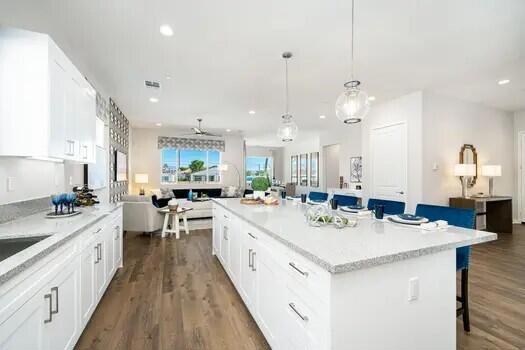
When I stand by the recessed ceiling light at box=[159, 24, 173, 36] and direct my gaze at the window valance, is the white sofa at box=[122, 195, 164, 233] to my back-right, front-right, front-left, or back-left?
front-left

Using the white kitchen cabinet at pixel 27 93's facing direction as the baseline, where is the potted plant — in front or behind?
in front

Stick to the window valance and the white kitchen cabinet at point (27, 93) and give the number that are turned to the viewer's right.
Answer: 1

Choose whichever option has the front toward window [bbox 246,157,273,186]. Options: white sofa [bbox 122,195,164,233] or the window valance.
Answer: the white sofa

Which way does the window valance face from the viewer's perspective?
toward the camera

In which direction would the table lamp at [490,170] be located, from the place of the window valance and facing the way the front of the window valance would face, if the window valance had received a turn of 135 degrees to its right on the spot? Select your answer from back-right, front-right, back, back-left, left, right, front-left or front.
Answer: back

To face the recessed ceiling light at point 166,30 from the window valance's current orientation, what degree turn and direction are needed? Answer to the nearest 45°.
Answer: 0° — it already faces it

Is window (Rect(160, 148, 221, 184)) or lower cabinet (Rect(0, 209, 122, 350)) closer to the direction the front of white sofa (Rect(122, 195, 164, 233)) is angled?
the window

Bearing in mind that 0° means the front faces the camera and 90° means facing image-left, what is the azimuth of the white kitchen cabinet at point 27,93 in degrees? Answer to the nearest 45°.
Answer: approximately 270°

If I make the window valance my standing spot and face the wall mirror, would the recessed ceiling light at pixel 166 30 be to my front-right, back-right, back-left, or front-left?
front-right

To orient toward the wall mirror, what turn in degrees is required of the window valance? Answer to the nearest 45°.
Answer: approximately 45° to its left

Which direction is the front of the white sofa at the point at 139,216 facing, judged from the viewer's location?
facing away from the viewer and to the right of the viewer
